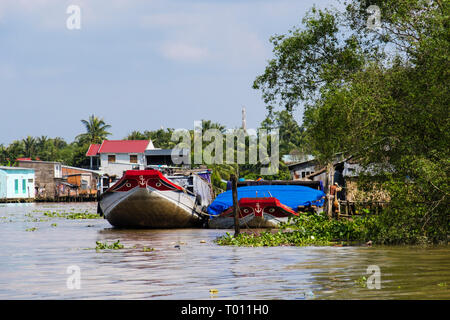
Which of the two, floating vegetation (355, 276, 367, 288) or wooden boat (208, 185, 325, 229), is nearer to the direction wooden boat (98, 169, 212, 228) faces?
the floating vegetation

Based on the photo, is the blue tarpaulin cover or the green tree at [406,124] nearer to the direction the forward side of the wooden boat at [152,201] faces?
the green tree
